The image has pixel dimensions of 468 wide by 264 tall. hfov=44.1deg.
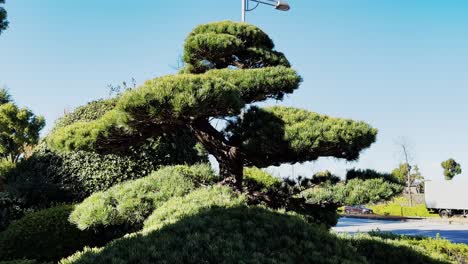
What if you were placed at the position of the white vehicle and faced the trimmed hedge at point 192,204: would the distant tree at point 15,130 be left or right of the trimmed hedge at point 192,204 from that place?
right

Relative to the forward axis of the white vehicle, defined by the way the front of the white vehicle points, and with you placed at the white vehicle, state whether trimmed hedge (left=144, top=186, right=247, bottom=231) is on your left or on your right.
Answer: on your right

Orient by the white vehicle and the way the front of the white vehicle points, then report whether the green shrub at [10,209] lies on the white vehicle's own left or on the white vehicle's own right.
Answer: on the white vehicle's own right

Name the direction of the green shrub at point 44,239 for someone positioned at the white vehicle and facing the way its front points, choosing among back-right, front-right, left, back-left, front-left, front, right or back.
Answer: right

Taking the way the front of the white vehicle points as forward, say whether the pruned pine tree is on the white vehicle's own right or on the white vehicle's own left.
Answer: on the white vehicle's own right

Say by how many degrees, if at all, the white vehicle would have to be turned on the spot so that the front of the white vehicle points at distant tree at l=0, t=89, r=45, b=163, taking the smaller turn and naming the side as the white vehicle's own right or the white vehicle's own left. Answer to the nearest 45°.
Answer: approximately 135° to the white vehicle's own right

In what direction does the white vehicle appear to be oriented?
to the viewer's right

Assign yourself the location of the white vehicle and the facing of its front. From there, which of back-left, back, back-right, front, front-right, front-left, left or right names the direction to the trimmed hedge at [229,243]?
right
